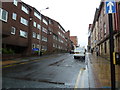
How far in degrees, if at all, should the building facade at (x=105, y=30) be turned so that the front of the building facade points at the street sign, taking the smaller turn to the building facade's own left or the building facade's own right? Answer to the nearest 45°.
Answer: approximately 90° to the building facade's own left

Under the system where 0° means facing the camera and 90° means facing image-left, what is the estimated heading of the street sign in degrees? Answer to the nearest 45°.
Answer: approximately 0°

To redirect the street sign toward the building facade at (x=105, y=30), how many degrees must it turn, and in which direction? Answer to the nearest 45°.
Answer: approximately 180°

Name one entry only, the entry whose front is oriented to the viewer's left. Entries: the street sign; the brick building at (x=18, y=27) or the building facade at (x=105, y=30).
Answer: the building facade

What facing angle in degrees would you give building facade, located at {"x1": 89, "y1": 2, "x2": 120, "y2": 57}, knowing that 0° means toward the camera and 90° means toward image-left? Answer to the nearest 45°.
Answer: approximately 90°

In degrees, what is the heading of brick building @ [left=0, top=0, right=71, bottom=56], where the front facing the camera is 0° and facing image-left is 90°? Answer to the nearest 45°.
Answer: approximately 315°

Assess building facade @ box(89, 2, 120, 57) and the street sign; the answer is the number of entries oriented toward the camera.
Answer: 1

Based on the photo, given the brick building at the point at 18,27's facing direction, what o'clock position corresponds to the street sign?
The street sign is roughly at 1 o'clock from the brick building.

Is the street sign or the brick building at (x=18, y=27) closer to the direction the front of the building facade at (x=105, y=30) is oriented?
the brick building
